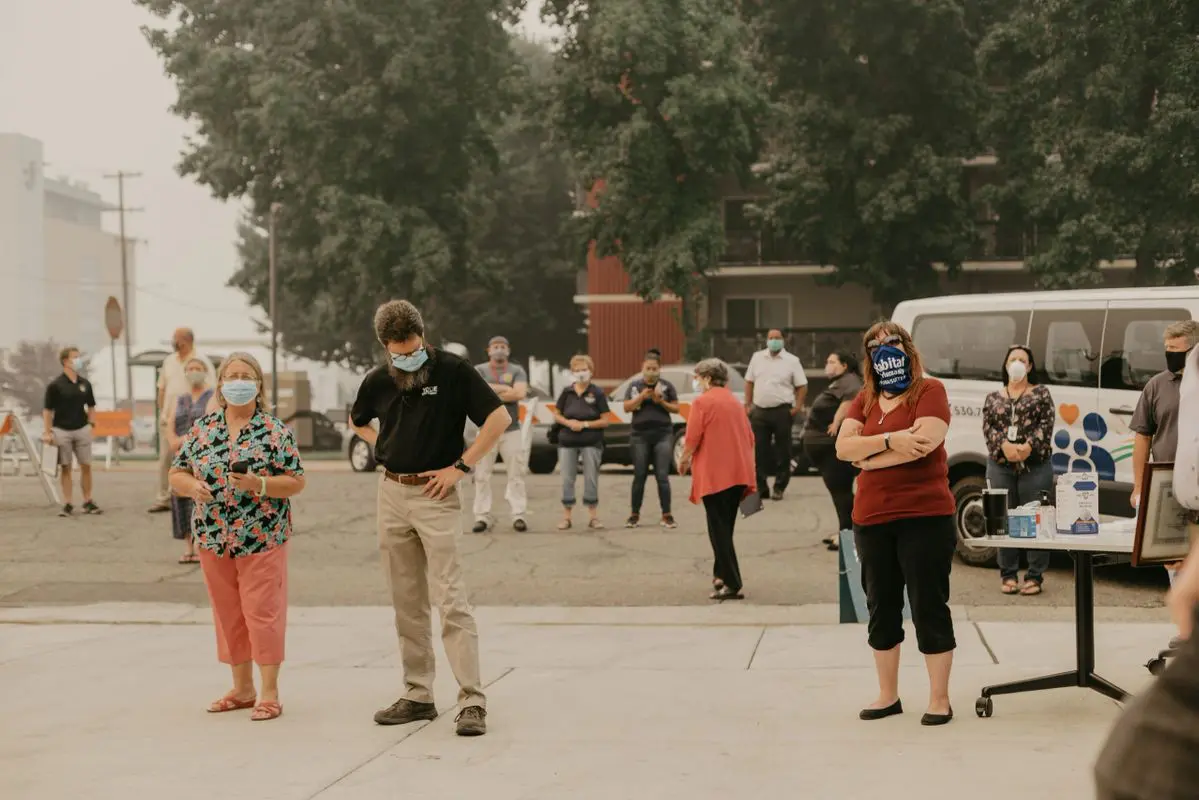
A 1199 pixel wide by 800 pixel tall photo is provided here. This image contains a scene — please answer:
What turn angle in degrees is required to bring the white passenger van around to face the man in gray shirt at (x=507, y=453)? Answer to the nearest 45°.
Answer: approximately 180°

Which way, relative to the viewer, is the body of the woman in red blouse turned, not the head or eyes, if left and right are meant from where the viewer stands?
facing away from the viewer and to the left of the viewer

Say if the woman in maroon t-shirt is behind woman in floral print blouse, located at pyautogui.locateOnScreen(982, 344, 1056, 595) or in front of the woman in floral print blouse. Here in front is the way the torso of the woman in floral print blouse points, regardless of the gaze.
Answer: in front

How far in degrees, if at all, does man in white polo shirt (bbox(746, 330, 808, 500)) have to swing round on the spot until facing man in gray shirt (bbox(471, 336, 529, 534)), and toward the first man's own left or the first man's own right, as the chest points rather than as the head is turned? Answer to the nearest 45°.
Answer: approximately 45° to the first man's own right

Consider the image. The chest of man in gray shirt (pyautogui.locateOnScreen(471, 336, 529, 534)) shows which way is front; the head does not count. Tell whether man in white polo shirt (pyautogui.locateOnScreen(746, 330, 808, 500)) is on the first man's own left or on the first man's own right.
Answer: on the first man's own left

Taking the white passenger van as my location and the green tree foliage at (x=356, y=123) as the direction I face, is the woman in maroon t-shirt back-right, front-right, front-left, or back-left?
back-left

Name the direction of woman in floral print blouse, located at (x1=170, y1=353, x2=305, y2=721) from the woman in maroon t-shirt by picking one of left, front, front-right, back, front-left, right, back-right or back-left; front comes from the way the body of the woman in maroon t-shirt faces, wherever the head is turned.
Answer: front-right

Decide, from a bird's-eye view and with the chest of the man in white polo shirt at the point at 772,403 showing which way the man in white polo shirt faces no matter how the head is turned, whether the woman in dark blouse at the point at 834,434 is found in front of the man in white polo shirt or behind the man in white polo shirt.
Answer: in front

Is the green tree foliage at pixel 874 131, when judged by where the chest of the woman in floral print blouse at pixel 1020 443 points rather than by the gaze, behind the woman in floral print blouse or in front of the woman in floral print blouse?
behind

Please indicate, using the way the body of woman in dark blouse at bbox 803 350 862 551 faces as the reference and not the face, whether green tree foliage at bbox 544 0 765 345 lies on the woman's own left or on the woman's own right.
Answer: on the woman's own right

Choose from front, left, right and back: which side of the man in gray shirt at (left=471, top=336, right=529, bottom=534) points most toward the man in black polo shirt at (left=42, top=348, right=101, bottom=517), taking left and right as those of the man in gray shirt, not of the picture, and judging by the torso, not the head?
right

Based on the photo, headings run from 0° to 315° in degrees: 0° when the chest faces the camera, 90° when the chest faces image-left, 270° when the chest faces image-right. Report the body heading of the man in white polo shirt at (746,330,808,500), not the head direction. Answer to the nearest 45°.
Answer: approximately 0°
